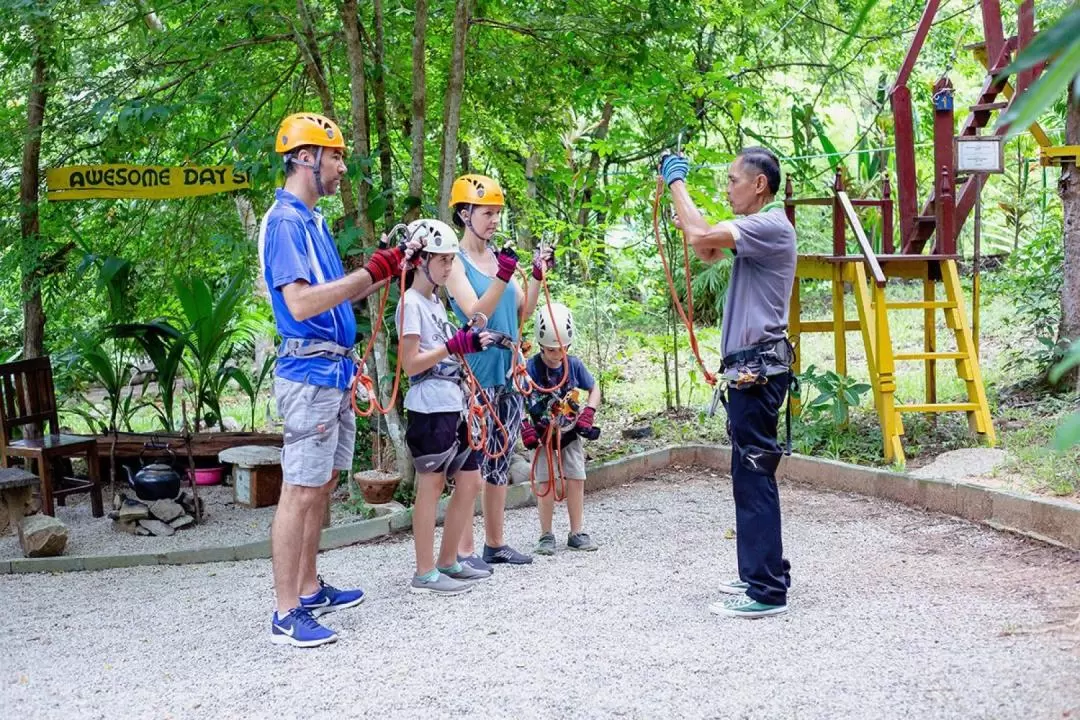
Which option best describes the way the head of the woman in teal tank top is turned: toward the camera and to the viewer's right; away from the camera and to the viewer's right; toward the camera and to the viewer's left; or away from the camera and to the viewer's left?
toward the camera and to the viewer's right

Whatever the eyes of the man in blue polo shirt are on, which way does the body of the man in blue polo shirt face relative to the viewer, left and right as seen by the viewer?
facing to the right of the viewer

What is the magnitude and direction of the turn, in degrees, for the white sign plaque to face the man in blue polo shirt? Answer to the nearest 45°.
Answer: approximately 45° to its right

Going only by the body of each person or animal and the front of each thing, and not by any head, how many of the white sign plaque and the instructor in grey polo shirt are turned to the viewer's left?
1

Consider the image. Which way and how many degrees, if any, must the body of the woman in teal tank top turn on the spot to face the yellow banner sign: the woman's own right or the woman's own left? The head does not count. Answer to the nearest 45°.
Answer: approximately 180°

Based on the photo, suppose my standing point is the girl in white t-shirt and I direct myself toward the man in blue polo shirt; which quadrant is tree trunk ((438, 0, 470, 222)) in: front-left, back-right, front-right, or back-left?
back-right

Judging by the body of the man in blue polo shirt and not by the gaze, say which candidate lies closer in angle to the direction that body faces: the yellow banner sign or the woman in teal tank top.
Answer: the woman in teal tank top

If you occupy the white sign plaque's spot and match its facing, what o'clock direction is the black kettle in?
The black kettle is roughly at 2 o'clock from the white sign plaque.

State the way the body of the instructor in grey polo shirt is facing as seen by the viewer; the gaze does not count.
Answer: to the viewer's left

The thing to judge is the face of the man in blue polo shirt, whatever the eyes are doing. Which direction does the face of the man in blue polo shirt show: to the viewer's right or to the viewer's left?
to the viewer's right

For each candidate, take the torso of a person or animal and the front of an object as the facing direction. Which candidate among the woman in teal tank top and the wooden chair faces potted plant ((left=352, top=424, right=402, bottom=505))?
the wooden chair

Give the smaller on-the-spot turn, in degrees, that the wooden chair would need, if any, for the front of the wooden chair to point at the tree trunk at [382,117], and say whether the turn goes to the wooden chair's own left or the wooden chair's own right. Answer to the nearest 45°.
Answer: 0° — it already faces it
